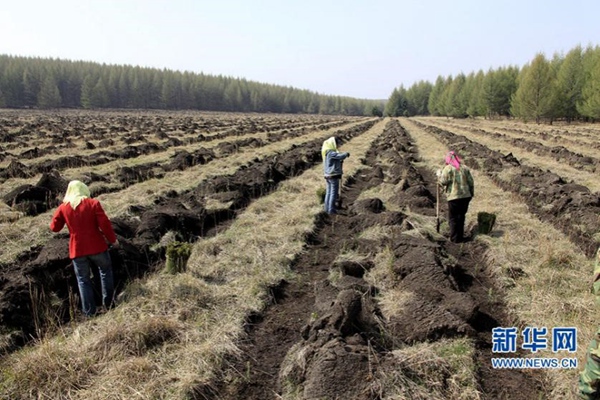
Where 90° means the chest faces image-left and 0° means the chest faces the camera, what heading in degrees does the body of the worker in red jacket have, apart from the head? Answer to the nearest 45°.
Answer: approximately 180°

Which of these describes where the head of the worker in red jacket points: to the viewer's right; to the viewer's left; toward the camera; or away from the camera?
away from the camera

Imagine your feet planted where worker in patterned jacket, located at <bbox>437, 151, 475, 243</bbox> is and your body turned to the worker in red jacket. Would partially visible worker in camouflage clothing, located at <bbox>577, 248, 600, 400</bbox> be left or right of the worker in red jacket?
left

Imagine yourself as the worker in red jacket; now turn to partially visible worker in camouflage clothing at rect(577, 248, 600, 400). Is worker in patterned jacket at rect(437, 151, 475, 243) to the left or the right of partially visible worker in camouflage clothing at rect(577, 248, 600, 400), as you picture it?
left

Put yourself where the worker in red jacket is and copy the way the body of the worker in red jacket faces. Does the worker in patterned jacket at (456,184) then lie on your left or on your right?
on your right

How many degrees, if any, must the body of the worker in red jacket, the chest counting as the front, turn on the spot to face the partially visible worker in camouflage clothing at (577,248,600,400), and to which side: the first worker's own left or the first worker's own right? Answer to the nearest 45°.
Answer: approximately 135° to the first worker's own right
